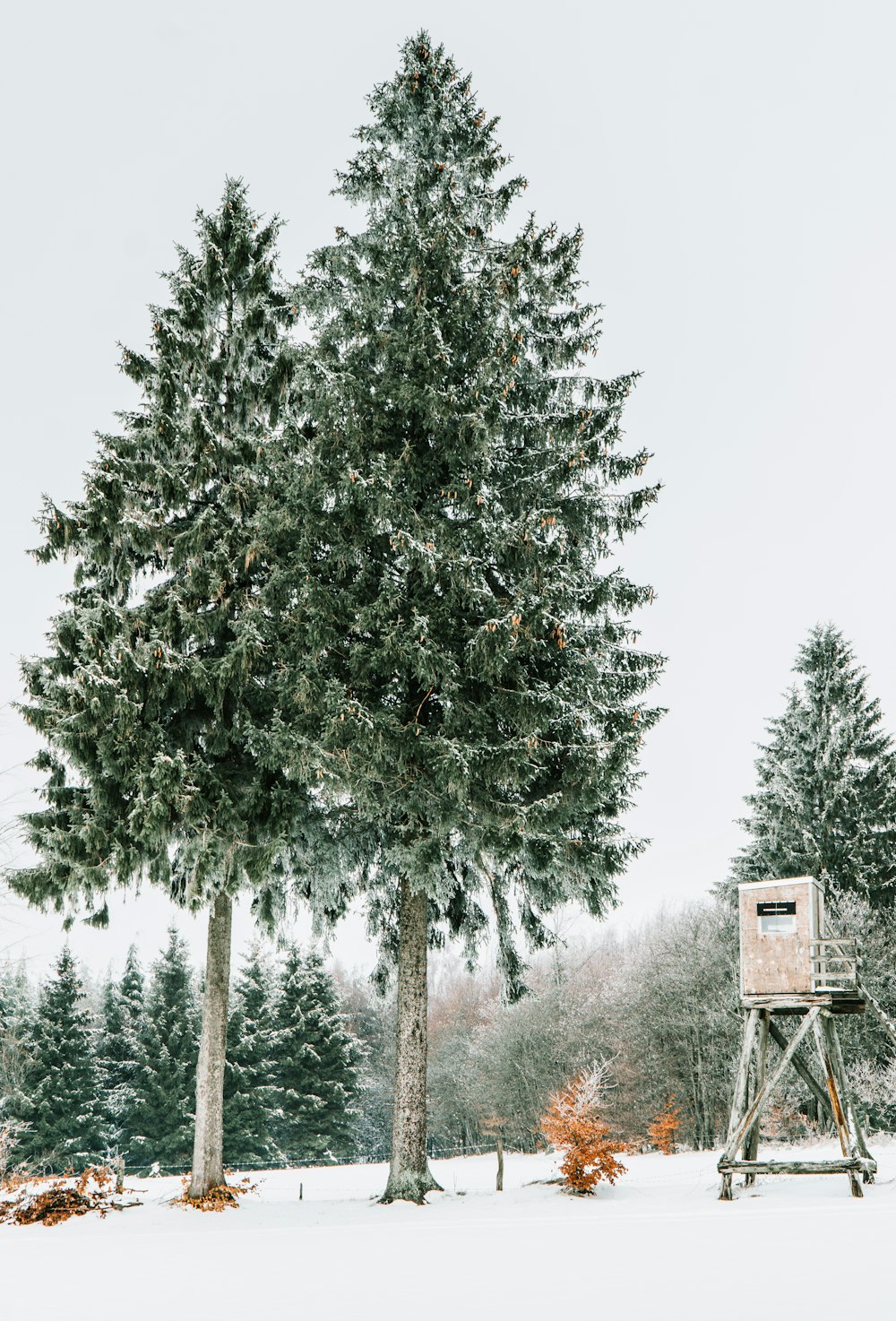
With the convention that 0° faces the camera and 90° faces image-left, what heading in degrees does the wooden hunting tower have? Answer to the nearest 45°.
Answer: approximately 0°

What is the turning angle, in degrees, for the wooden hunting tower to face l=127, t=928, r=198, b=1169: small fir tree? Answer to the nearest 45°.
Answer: approximately 135° to its right

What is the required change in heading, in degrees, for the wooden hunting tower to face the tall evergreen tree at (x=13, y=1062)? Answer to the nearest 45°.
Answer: approximately 135° to its right

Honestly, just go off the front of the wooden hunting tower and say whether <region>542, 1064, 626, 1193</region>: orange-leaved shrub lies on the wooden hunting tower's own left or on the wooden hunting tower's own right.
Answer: on the wooden hunting tower's own right

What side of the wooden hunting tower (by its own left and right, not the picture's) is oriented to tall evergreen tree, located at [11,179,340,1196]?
right

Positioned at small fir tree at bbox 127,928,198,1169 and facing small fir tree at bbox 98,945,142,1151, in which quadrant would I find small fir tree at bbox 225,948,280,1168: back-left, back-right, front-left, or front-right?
back-right

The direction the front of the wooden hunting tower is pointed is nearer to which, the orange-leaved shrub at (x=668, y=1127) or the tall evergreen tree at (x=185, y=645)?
the tall evergreen tree
